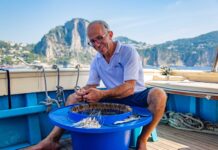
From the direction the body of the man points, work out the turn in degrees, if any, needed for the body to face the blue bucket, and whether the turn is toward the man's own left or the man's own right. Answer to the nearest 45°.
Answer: approximately 45° to the man's own left

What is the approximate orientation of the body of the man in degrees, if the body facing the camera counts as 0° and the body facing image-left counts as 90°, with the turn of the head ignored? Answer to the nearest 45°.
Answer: approximately 45°
